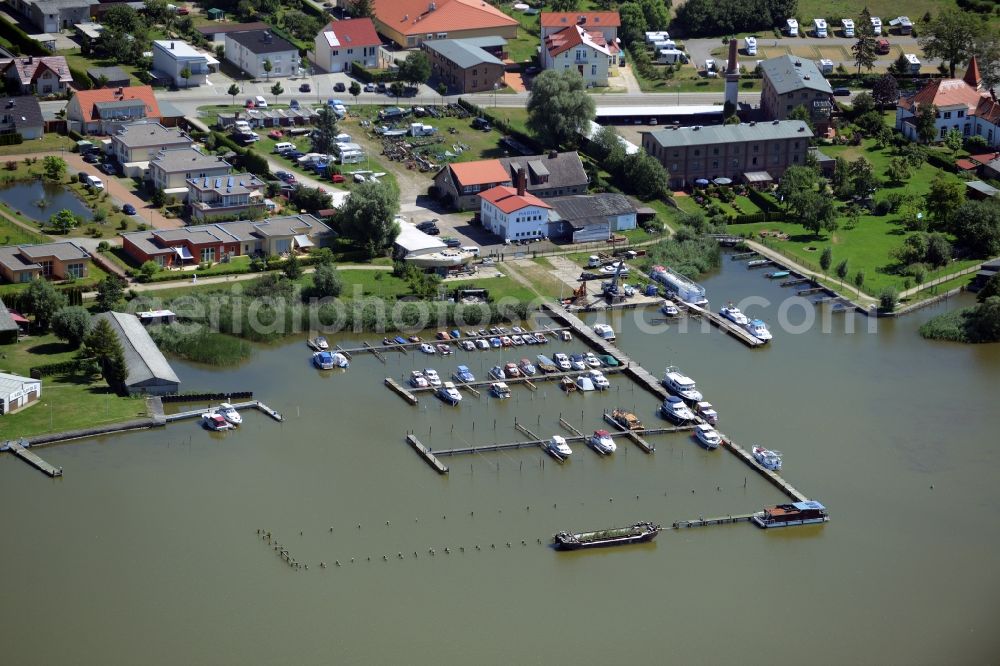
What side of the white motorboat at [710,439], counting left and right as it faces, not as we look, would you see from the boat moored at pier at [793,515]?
front

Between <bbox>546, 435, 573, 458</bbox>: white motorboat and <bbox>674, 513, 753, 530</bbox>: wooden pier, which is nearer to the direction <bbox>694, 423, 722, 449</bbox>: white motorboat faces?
the wooden pier

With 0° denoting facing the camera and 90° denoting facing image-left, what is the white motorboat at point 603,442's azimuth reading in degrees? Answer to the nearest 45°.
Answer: approximately 315°

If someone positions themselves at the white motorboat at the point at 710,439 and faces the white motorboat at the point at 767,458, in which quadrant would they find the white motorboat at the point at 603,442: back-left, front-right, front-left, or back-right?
back-right

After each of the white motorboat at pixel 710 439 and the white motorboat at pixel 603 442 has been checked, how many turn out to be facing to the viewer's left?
0

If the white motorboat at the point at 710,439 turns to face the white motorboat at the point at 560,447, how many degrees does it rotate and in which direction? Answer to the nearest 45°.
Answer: approximately 135° to its right

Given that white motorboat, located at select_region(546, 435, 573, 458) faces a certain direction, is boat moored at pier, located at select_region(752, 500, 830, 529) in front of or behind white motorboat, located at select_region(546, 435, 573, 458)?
in front

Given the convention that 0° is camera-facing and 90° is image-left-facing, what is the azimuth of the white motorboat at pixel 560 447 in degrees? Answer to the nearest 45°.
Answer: approximately 315°

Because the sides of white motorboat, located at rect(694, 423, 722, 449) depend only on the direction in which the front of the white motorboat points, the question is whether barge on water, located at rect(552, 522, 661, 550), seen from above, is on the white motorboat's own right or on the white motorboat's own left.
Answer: on the white motorboat's own right

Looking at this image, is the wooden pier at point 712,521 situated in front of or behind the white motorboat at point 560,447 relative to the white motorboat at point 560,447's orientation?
in front
